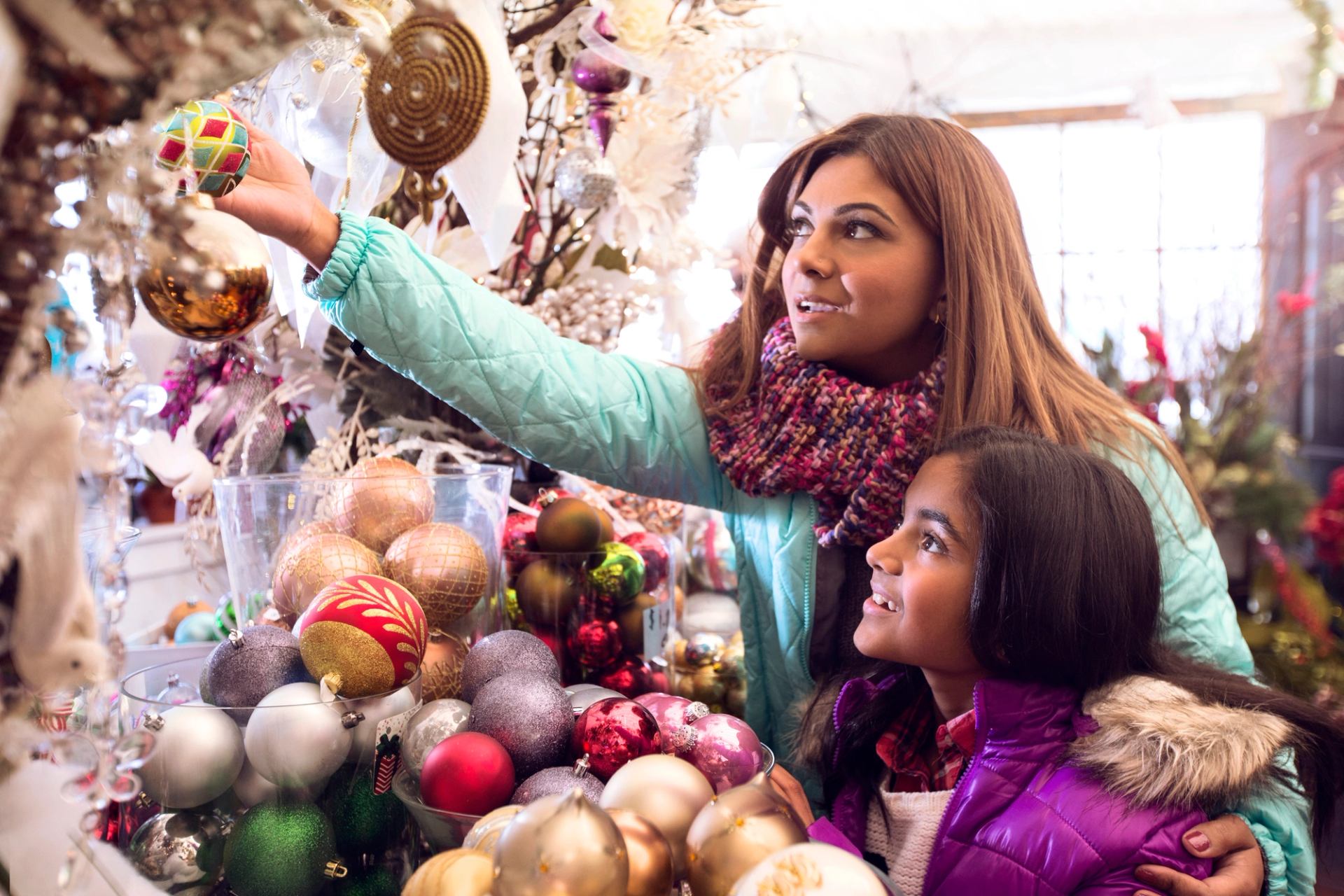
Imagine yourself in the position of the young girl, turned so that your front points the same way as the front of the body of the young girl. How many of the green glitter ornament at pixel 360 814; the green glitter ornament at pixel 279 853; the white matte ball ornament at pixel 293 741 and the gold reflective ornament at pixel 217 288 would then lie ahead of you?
4

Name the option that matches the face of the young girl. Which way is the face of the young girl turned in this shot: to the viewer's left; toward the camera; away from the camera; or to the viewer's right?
to the viewer's left

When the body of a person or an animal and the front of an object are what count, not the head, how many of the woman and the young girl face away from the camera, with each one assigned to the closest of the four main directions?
0

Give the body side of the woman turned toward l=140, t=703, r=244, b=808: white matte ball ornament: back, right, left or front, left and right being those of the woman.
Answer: front

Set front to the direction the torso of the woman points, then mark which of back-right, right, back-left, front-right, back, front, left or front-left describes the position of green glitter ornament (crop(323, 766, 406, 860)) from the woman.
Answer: front

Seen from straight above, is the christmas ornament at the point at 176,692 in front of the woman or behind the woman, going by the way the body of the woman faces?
in front

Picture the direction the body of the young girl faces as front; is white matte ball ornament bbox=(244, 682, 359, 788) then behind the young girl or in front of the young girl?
in front

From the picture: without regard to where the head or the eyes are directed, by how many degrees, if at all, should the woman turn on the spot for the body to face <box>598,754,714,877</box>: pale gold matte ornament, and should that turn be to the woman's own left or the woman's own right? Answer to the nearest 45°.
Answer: approximately 45° to the woman's own left

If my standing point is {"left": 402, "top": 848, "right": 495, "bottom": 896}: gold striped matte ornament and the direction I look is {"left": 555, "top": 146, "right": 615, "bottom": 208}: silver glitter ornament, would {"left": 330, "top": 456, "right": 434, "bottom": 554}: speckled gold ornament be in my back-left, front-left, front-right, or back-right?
front-left

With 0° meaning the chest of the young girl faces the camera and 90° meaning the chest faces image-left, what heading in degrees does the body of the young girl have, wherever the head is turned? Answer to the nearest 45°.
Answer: approximately 45°

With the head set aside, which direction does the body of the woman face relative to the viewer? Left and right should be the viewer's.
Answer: facing the viewer and to the left of the viewer

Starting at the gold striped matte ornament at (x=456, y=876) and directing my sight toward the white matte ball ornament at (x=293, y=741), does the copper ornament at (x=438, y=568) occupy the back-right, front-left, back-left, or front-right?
front-right

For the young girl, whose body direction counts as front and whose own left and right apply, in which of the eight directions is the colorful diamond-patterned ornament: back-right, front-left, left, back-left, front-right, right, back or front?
front

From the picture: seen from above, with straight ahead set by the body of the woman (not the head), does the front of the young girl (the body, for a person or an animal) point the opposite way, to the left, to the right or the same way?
the same way

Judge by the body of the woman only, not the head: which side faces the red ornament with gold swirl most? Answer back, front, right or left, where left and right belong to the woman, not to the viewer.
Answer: front
